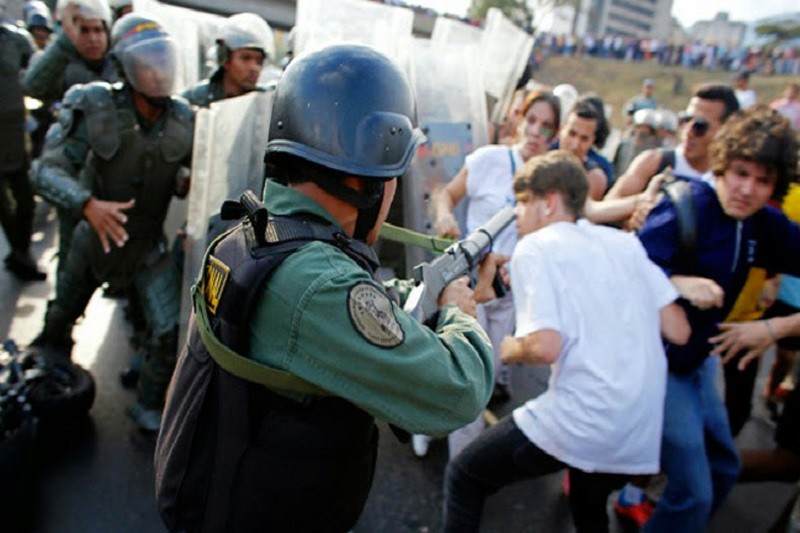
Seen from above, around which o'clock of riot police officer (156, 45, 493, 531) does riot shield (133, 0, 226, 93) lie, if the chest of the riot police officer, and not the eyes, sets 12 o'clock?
The riot shield is roughly at 10 o'clock from the riot police officer.

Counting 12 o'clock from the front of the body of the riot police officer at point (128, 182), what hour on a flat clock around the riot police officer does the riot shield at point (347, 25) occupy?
The riot shield is roughly at 9 o'clock from the riot police officer.

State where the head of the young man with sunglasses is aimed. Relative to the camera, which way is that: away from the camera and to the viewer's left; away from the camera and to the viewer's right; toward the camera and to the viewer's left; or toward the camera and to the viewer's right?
toward the camera and to the viewer's left

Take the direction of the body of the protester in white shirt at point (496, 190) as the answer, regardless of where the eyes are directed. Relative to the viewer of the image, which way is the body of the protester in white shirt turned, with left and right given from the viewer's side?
facing the viewer

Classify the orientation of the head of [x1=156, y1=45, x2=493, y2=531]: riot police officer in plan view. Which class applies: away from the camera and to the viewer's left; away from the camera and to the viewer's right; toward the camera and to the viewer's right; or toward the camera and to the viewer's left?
away from the camera and to the viewer's right

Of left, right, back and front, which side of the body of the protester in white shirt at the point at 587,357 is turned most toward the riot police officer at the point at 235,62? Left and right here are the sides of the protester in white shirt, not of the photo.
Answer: front

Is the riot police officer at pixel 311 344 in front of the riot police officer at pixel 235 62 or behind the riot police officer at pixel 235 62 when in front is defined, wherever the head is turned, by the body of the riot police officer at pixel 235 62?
in front

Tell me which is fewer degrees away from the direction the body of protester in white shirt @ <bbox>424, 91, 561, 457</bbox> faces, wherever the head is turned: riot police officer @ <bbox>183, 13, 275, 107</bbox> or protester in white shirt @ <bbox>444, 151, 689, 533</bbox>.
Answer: the protester in white shirt

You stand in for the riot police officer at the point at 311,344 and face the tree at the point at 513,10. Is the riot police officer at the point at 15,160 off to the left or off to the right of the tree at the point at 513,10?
left

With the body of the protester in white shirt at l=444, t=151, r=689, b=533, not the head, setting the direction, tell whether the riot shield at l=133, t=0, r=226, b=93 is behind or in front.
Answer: in front

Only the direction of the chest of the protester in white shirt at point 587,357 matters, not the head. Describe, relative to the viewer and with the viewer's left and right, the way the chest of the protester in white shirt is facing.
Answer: facing away from the viewer and to the left of the viewer

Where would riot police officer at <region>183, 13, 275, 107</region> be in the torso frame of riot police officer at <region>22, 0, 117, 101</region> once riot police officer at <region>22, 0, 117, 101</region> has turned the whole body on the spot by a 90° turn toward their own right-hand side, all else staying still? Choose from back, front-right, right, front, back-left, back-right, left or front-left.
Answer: left

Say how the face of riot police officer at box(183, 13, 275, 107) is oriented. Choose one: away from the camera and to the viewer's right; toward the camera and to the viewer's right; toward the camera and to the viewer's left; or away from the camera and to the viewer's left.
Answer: toward the camera and to the viewer's right

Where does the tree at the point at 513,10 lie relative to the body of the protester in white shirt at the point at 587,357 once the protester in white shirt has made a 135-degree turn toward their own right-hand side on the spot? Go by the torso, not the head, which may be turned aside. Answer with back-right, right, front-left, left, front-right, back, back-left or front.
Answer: left
